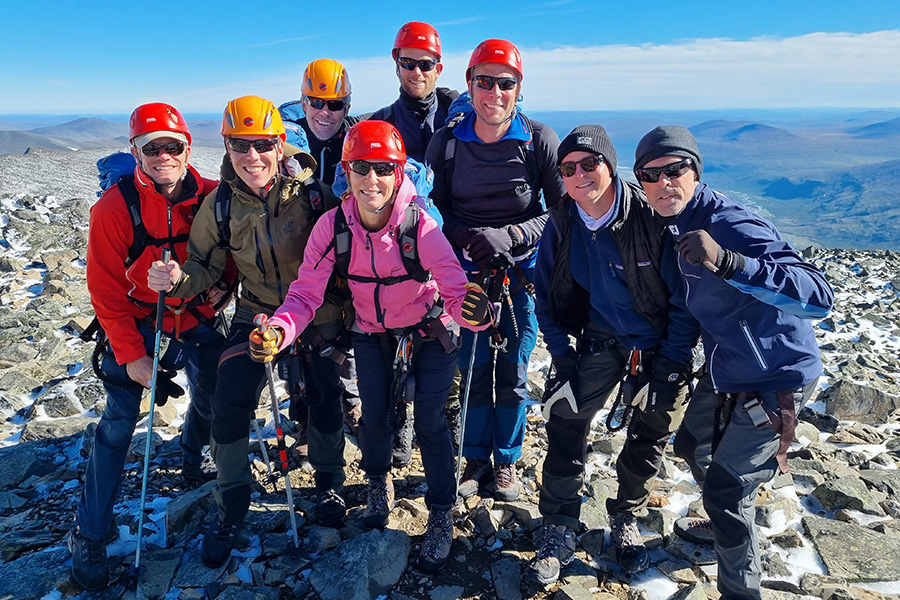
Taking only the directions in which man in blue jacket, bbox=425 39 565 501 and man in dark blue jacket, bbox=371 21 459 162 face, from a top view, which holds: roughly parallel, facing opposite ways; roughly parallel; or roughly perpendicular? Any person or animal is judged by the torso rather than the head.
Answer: roughly parallel

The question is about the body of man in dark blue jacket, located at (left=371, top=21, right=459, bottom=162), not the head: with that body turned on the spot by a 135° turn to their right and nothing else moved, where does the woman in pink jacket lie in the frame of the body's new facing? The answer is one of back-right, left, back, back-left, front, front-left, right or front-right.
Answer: back-left

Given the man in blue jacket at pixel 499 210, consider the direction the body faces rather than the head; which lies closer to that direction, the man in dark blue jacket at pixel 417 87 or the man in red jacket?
the man in red jacket

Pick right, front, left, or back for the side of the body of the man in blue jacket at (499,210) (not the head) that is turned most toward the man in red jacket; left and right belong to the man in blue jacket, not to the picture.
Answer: right

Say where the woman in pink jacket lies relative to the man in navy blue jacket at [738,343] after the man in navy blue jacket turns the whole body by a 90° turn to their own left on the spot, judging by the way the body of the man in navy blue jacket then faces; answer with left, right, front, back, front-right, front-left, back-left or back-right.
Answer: back-right

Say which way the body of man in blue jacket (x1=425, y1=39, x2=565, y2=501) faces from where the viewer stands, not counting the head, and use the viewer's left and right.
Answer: facing the viewer

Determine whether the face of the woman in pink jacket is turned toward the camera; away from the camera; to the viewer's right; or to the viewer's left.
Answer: toward the camera

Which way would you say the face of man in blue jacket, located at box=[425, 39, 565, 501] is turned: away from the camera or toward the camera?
toward the camera

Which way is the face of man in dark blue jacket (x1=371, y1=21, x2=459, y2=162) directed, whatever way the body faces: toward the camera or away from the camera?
toward the camera

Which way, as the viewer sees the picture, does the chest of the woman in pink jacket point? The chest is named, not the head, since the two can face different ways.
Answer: toward the camera

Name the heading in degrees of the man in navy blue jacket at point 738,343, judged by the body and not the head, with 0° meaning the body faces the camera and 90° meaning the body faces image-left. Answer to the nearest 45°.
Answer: approximately 45°

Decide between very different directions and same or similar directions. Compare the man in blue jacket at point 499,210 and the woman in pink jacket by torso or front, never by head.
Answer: same or similar directions

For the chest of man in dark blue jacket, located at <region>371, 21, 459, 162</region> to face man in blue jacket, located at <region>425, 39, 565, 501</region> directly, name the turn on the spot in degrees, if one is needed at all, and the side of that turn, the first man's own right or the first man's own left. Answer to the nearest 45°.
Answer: approximately 45° to the first man's own left

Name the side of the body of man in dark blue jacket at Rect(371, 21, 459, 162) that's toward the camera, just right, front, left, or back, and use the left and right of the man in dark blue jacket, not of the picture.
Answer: front

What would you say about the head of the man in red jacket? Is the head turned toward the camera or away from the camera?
toward the camera
